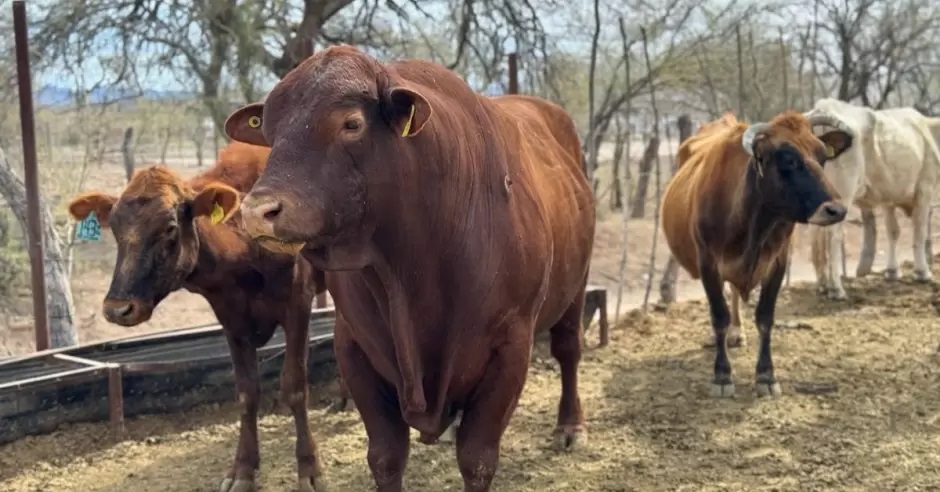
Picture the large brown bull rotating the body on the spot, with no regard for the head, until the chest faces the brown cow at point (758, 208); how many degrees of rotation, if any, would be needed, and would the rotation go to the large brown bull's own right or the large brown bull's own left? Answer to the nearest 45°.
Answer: approximately 180°

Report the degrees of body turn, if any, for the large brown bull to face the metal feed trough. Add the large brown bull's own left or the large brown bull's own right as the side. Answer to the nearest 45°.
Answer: approximately 90° to the large brown bull's own right

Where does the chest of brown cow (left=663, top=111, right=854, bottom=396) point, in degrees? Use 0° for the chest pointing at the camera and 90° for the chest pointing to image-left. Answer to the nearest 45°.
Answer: approximately 315°

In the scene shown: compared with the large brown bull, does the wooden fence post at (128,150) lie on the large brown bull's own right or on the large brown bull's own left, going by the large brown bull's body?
on the large brown bull's own right

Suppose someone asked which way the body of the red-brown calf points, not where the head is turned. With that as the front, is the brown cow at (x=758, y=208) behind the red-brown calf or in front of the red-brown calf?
behind

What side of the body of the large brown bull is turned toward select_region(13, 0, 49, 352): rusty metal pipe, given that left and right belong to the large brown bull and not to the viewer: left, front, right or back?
right

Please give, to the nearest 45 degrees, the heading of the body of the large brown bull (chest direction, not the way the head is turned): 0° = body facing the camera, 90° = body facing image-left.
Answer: approximately 45°

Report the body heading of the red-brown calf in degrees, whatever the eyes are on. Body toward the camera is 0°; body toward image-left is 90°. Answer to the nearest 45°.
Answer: approximately 45°

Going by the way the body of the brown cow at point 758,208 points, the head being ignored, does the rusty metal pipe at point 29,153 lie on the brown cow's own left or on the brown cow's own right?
on the brown cow's own right
